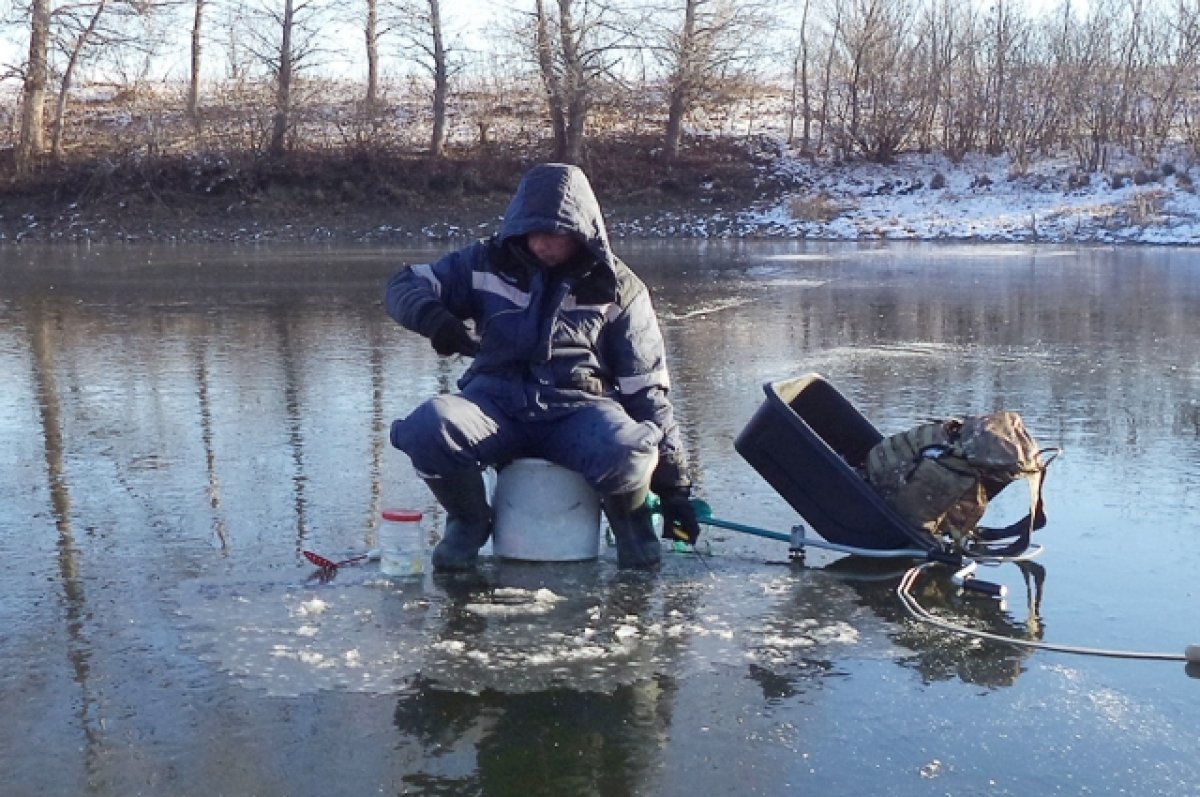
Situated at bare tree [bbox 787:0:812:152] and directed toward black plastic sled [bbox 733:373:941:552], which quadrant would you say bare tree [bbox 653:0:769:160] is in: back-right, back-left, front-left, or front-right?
front-right

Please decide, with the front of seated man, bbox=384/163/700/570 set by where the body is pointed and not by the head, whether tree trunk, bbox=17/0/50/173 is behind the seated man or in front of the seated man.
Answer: behind

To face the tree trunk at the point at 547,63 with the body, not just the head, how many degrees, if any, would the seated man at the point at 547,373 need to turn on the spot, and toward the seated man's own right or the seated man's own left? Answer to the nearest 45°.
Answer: approximately 180°

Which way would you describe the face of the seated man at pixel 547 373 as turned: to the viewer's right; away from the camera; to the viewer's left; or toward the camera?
toward the camera

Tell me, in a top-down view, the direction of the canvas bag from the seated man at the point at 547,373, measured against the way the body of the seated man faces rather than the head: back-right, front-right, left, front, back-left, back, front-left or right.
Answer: left

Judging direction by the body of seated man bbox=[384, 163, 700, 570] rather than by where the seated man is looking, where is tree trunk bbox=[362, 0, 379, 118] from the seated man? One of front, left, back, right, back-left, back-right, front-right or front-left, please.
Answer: back

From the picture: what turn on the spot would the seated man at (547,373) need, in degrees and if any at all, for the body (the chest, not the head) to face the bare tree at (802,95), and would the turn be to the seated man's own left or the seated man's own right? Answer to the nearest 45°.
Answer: approximately 180°

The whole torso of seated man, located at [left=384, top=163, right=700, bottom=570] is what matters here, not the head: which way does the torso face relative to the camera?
toward the camera

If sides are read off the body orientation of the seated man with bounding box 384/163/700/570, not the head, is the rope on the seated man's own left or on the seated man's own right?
on the seated man's own left

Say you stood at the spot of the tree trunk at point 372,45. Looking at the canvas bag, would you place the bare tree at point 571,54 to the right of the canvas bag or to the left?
left

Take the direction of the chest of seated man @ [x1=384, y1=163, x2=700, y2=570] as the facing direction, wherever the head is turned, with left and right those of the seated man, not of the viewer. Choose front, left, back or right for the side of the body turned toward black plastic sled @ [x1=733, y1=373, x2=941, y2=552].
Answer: left
